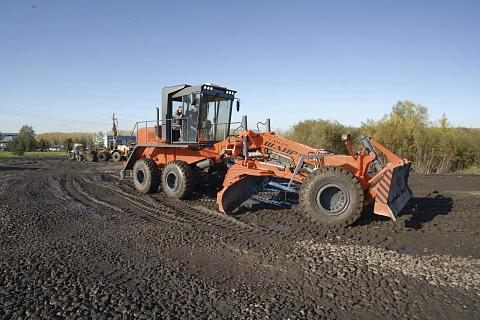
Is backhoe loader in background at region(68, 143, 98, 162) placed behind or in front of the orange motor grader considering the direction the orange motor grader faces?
behind

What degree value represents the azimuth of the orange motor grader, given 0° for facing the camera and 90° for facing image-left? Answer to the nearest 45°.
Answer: approximately 315°

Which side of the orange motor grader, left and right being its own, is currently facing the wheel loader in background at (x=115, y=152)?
back

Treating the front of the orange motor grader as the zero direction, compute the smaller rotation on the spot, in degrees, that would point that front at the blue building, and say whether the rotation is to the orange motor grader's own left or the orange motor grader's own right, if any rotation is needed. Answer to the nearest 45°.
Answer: approximately 180°
